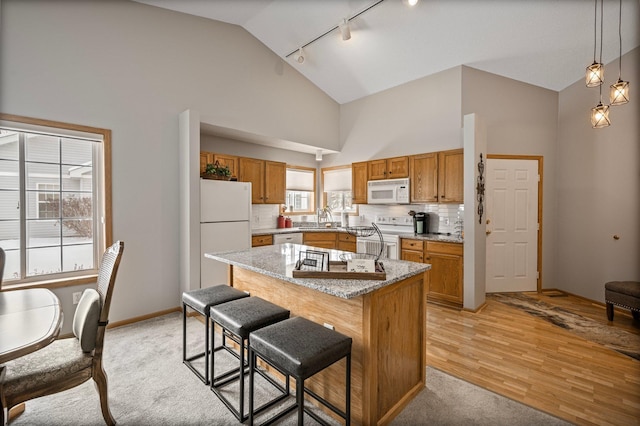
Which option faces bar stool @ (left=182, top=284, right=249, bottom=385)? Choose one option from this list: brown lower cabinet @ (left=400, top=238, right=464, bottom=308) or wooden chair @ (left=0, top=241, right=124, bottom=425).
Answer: the brown lower cabinet

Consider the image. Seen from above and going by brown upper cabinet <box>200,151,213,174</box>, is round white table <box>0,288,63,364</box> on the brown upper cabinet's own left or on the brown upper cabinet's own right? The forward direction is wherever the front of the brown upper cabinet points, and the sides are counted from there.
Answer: on the brown upper cabinet's own right

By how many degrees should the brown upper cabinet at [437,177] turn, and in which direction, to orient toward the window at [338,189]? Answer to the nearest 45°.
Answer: approximately 90° to its right

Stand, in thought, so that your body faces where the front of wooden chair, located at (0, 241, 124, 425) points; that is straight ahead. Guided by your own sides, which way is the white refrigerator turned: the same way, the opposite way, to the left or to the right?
to the left

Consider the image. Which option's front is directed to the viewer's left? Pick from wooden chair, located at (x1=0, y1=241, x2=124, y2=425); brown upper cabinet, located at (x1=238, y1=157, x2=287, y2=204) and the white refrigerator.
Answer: the wooden chair

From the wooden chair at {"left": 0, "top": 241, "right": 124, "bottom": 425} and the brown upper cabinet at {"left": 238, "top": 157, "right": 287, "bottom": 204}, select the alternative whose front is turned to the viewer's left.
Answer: the wooden chair

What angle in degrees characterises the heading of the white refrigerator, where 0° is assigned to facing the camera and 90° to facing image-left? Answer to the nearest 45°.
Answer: approximately 315°
